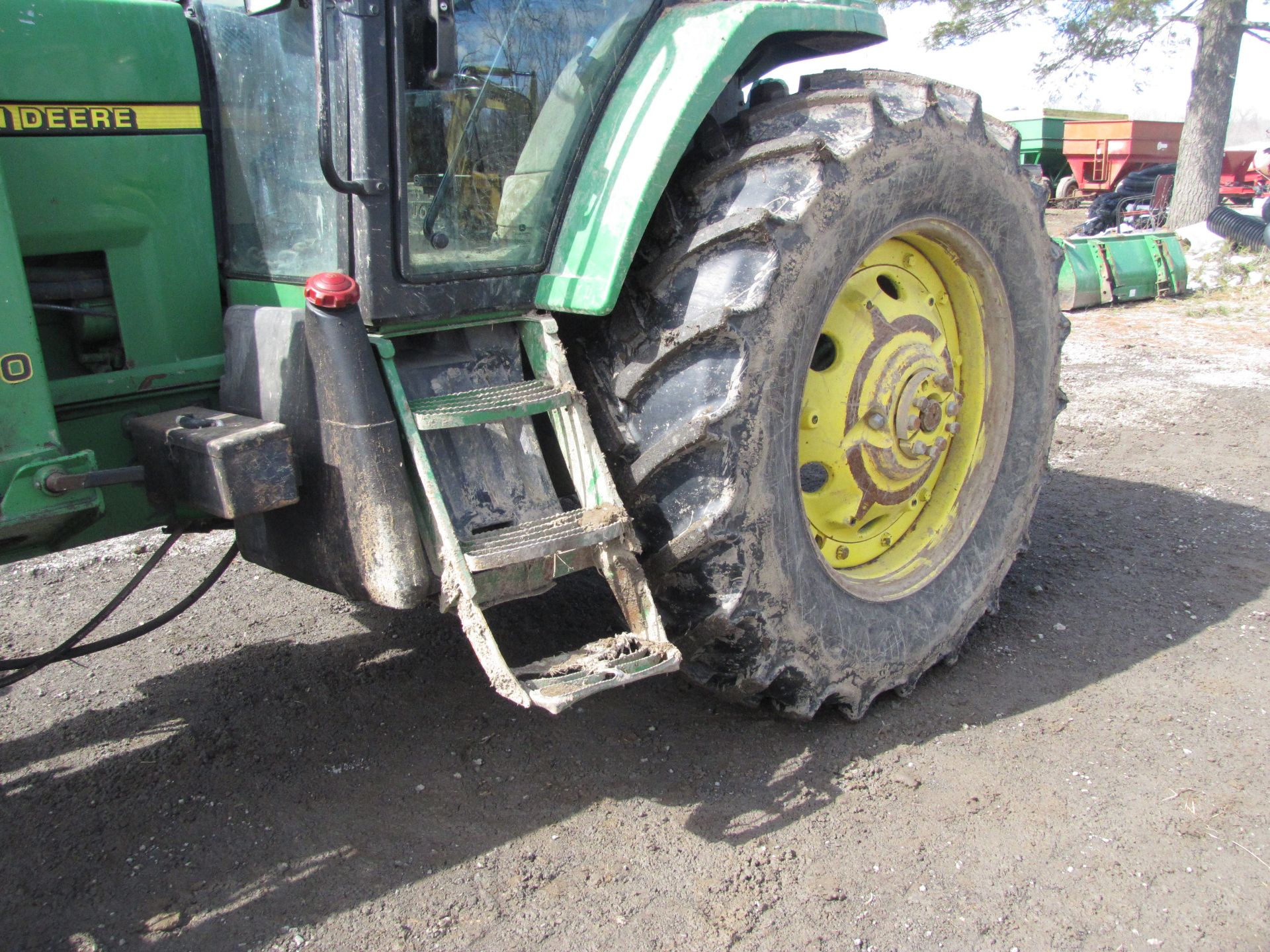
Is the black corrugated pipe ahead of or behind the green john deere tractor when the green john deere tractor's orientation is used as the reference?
behind
